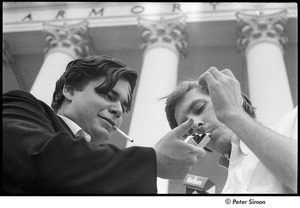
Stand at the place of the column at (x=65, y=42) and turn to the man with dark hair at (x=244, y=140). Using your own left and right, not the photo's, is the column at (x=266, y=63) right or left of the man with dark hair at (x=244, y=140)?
left

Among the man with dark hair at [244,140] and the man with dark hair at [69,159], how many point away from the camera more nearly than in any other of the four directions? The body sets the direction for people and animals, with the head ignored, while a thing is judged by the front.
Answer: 0

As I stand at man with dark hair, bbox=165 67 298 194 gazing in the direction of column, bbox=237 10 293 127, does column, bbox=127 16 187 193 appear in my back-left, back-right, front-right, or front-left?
front-left

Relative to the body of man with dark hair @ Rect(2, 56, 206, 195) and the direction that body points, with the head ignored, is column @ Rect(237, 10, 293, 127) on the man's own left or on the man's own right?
on the man's own left

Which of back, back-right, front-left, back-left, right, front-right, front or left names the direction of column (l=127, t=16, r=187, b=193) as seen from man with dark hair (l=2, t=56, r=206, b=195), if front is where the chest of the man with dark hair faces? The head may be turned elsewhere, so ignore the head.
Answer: back-left

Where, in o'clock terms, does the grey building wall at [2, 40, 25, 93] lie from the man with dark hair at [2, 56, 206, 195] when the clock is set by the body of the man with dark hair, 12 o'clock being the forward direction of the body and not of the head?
The grey building wall is roughly at 7 o'clock from the man with dark hair.

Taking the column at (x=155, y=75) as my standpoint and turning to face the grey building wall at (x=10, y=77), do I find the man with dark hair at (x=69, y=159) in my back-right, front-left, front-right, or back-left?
front-left

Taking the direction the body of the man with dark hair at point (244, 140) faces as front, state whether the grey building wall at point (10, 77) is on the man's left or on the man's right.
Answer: on the man's right

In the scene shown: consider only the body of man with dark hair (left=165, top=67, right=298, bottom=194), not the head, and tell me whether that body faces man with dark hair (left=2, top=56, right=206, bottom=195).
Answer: yes

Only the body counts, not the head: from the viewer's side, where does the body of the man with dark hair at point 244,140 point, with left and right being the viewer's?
facing the viewer and to the left of the viewer

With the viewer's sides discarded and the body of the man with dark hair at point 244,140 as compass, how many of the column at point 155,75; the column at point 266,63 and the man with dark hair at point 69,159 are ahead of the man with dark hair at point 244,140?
1

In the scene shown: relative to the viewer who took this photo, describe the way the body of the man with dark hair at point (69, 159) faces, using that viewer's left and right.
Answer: facing the viewer and to the right of the viewer

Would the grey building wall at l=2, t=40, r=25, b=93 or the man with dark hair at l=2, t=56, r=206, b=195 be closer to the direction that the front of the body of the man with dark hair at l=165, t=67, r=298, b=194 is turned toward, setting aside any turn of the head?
the man with dark hair

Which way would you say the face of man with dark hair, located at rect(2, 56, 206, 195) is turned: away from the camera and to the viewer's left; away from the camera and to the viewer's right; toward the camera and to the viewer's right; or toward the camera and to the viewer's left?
toward the camera and to the viewer's right

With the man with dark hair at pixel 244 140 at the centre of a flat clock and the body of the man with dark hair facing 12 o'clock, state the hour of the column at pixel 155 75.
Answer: The column is roughly at 4 o'clock from the man with dark hair.
